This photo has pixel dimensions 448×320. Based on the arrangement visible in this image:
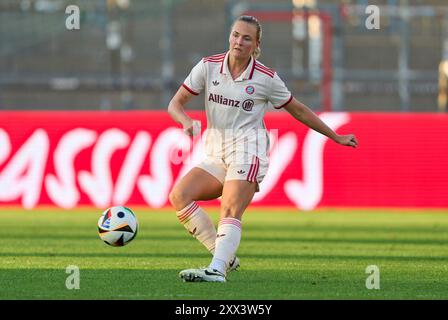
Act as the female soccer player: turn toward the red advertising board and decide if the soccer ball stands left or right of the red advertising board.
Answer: left

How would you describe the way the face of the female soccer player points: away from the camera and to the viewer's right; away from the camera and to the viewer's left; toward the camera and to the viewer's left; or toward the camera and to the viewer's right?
toward the camera and to the viewer's left

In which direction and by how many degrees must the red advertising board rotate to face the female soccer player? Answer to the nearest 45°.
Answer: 0° — it already faces them

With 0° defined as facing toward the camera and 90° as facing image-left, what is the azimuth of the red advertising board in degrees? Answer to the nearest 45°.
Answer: approximately 0°

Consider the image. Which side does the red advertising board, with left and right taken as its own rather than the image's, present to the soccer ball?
front
